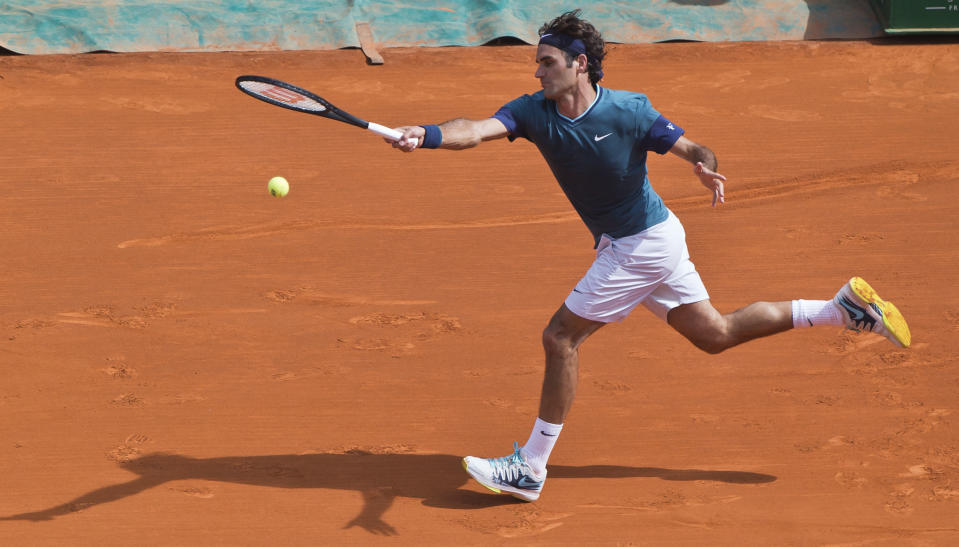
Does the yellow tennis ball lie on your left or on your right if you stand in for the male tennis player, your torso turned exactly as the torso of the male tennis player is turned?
on your right

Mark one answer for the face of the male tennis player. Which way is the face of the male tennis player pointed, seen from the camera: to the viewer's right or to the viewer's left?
to the viewer's left

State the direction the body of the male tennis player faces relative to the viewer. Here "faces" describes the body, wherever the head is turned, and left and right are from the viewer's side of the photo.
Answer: facing the viewer and to the left of the viewer
